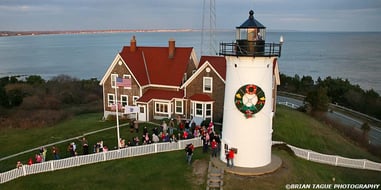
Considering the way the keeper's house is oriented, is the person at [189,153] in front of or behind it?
in front

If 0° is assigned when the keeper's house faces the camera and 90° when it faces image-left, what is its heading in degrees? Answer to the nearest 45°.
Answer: approximately 0°

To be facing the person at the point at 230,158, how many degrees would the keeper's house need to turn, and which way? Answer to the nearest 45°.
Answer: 0° — it already faces them

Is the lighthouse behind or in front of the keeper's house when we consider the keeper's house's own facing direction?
in front

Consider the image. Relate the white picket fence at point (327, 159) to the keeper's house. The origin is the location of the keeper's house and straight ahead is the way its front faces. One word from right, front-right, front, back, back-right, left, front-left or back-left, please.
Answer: front-left

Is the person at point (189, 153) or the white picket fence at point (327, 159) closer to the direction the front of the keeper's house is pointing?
the person

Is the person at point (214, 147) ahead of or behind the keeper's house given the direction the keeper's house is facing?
ahead
